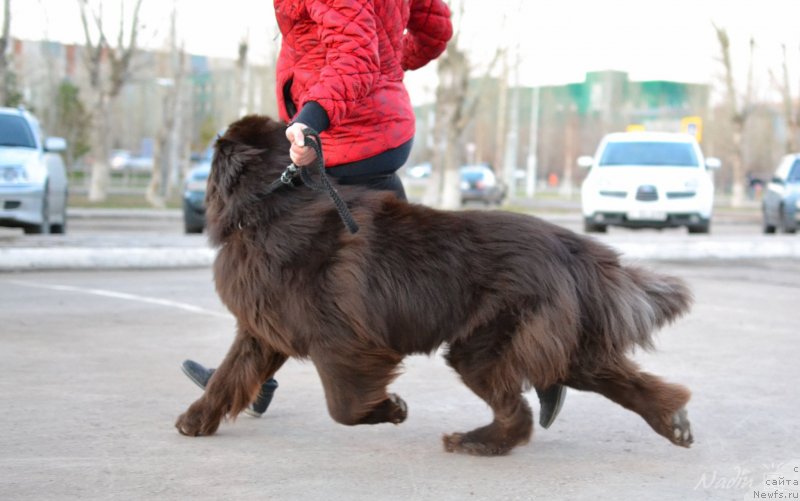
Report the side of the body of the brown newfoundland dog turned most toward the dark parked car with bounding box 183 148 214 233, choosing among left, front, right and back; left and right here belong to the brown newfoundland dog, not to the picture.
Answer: right

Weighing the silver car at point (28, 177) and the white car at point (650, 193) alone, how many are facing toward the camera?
2

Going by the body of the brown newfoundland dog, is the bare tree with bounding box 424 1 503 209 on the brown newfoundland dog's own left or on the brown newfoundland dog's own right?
on the brown newfoundland dog's own right

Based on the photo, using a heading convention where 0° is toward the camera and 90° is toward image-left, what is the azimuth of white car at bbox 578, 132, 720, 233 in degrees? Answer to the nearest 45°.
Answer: approximately 0°

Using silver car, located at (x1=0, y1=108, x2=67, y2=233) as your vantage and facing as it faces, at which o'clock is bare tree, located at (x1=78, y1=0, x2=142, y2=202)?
The bare tree is roughly at 6 o'clock from the silver car.

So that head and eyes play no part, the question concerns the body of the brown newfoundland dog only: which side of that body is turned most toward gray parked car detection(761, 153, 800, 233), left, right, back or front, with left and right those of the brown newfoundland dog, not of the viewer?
right

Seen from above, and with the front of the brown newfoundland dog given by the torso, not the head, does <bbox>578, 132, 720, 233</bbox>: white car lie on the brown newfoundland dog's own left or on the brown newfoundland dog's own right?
on the brown newfoundland dog's own right

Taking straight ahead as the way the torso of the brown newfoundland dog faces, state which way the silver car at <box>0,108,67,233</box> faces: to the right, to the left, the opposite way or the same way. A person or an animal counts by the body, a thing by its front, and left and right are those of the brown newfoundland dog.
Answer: to the left

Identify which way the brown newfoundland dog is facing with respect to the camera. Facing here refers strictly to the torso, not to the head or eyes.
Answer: to the viewer's left
